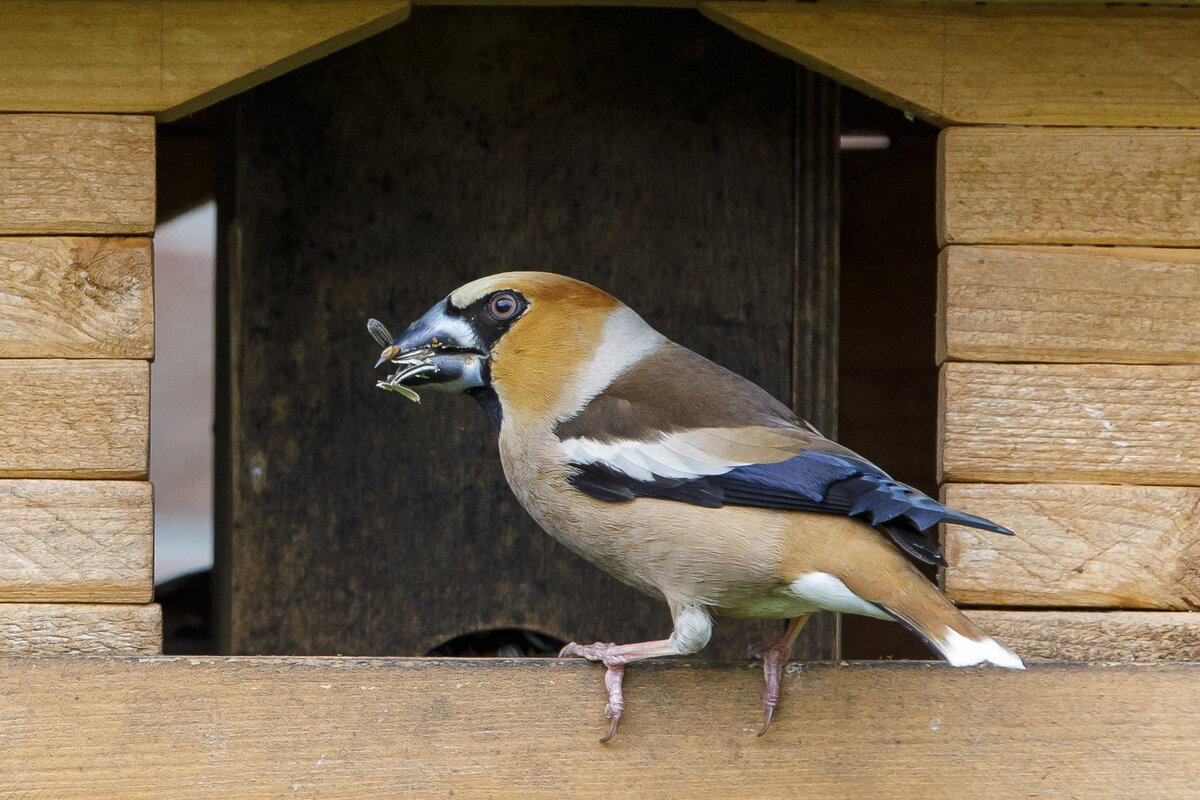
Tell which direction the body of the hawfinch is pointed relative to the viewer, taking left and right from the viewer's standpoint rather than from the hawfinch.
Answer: facing to the left of the viewer
